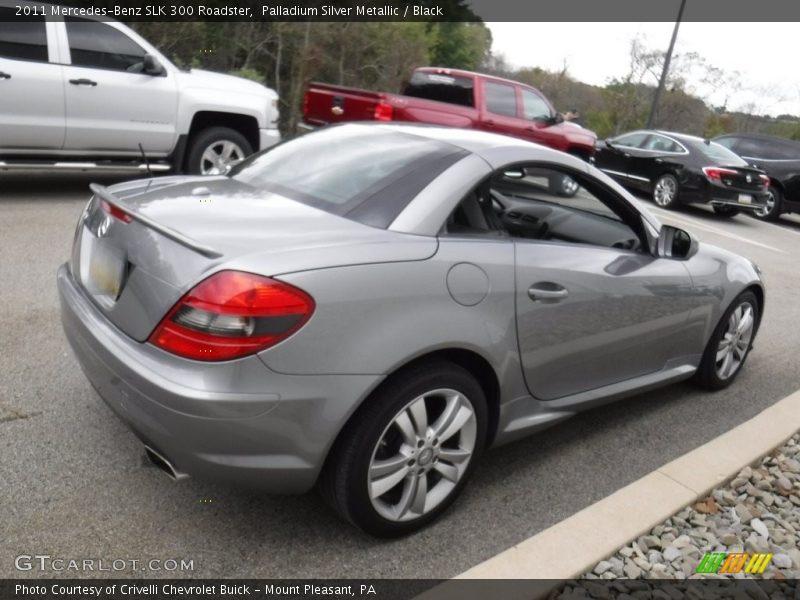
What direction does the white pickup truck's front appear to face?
to the viewer's right

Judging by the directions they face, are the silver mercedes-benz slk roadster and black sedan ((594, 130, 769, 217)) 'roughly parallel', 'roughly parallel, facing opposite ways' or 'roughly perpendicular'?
roughly perpendicular

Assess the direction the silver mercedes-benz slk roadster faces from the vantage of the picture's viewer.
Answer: facing away from the viewer and to the right of the viewer

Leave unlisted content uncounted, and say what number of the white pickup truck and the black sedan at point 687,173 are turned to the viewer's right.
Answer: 1

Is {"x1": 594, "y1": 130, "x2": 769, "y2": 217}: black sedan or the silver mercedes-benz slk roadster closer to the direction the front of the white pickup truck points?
the black sedan

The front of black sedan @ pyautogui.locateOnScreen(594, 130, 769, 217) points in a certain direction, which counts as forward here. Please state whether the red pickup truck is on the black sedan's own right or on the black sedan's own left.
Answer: on the black sedan's own left

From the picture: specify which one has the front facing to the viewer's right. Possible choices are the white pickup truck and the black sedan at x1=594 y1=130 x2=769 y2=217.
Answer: the white pickup truck

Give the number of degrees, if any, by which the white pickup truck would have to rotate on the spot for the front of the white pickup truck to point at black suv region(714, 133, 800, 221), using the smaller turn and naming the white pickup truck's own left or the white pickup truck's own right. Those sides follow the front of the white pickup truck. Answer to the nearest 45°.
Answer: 0° — it already faces it

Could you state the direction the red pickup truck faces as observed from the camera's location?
facing away from the viewer and to the right of the viewer

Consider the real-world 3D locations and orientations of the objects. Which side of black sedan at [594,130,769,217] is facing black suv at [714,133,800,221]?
right
